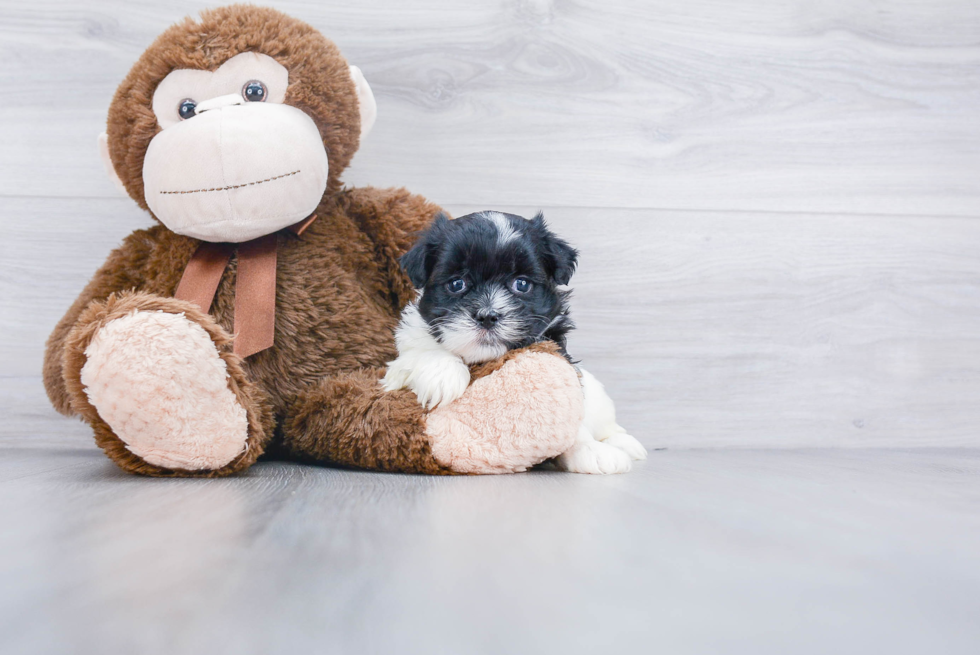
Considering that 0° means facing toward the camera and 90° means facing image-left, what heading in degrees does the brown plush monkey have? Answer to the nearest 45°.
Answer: approximately 0°
